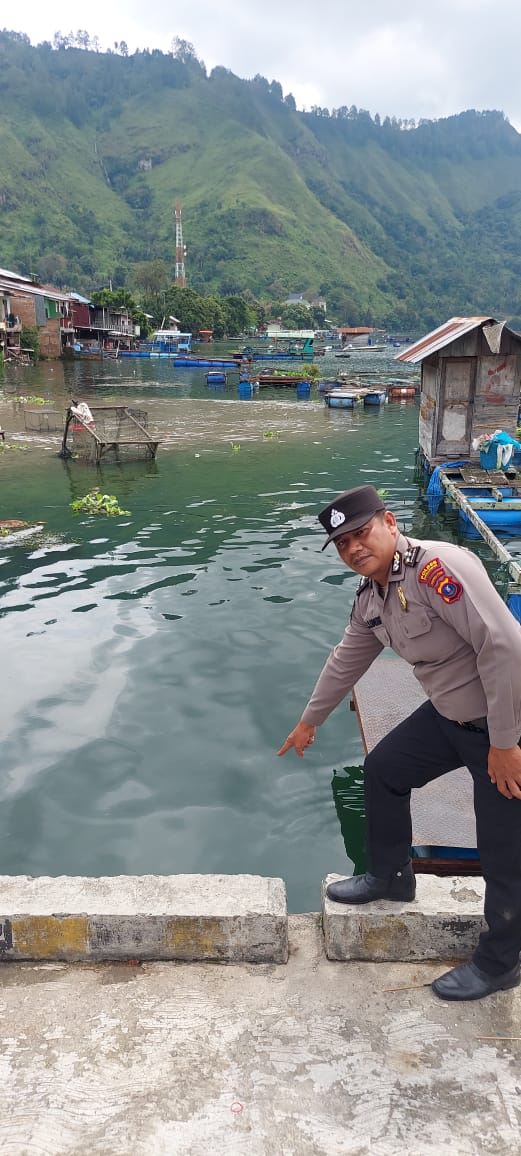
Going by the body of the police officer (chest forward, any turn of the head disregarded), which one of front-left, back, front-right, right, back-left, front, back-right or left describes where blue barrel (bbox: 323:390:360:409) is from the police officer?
back-right

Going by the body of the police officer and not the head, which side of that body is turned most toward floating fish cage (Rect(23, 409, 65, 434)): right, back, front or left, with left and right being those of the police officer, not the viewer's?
right

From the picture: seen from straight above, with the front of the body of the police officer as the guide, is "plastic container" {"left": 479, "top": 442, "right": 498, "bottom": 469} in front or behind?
behind

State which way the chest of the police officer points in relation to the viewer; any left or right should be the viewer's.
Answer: facing the viewer and to the left of the viewer

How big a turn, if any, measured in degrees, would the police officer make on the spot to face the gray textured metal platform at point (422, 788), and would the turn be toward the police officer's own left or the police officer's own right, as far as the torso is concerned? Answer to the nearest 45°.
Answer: approximately 135° to the police officer's own right

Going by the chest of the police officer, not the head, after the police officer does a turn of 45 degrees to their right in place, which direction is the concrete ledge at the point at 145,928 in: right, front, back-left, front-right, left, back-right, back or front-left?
front

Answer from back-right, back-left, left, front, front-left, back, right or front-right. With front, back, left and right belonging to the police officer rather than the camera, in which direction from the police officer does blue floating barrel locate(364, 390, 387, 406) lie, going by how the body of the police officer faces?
back-right

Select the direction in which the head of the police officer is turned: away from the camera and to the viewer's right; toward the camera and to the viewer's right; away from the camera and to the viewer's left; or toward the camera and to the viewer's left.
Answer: toward the camera and to the viewer's left
